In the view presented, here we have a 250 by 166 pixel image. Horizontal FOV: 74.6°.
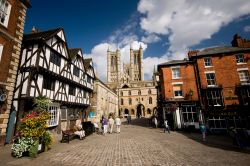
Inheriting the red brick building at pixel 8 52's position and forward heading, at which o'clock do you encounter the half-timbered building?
The half-timbered building is roughly at 9 o'clock from the red brick building.

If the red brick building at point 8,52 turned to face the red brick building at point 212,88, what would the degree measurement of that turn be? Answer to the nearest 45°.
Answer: approximately 45° to its left

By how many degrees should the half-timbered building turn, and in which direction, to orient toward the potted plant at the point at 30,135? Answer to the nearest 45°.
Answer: approximately 45° to its right

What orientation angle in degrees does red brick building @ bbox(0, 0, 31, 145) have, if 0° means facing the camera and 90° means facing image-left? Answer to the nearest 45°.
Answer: approximately 315°

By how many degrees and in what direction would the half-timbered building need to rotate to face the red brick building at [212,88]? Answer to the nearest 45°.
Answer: approximately 45° to its left

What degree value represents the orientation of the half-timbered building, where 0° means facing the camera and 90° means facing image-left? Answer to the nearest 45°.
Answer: approximately 315°
